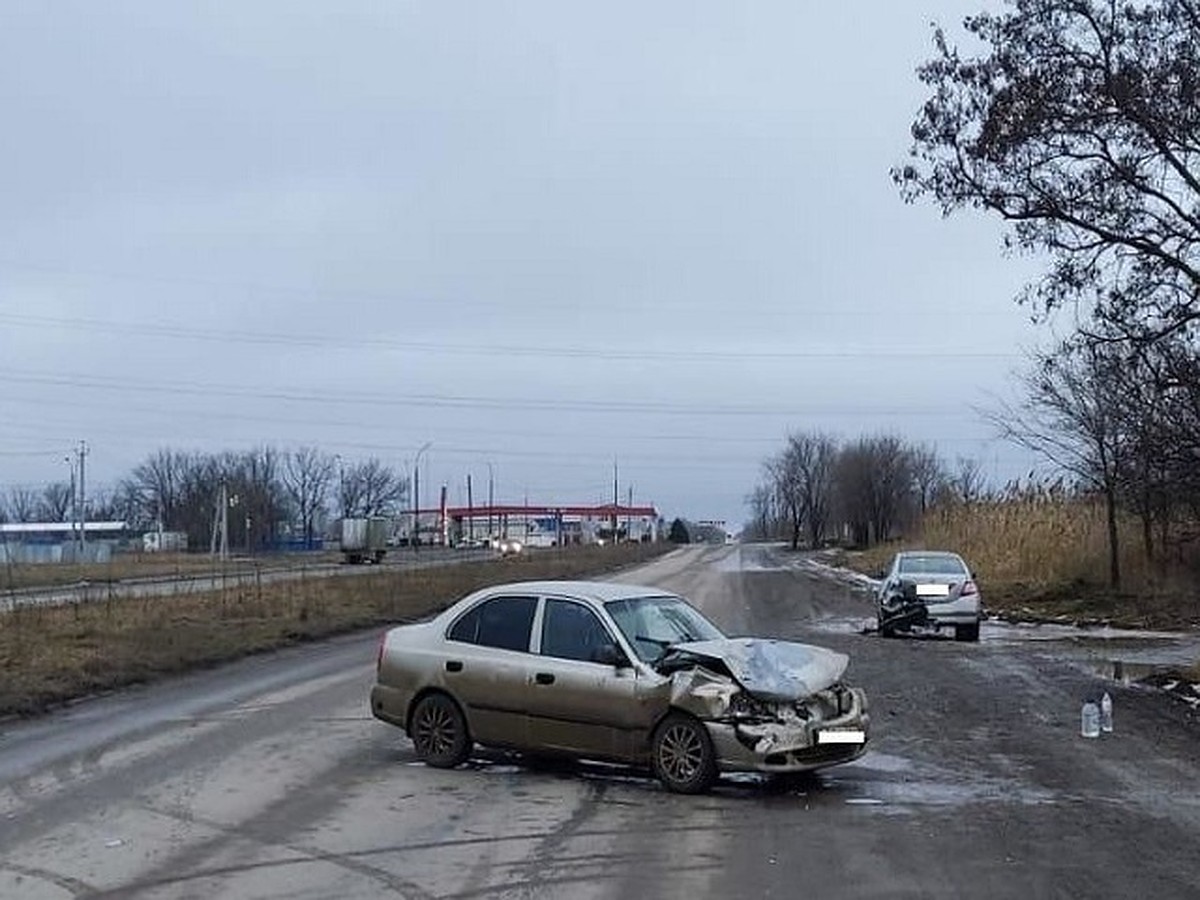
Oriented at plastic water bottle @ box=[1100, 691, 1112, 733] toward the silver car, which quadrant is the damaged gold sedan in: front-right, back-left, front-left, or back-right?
back-left

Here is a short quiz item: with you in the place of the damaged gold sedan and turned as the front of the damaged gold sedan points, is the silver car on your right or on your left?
on your left

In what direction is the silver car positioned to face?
away from the camera

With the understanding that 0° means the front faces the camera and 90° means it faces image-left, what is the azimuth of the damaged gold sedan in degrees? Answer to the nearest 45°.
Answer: approximately 315°

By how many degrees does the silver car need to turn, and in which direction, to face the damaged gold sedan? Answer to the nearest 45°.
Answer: approximately 180°

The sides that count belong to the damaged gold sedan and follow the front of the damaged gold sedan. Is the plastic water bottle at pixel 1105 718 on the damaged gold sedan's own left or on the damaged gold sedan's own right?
on the damaged gold sedan's own left

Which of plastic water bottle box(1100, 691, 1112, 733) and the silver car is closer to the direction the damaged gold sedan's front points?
the plastic water bottle

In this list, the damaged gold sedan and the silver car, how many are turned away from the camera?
1

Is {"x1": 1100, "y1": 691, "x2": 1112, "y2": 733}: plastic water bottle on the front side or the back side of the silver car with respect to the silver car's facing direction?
on the back side

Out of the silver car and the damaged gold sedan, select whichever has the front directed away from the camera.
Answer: the silver car
